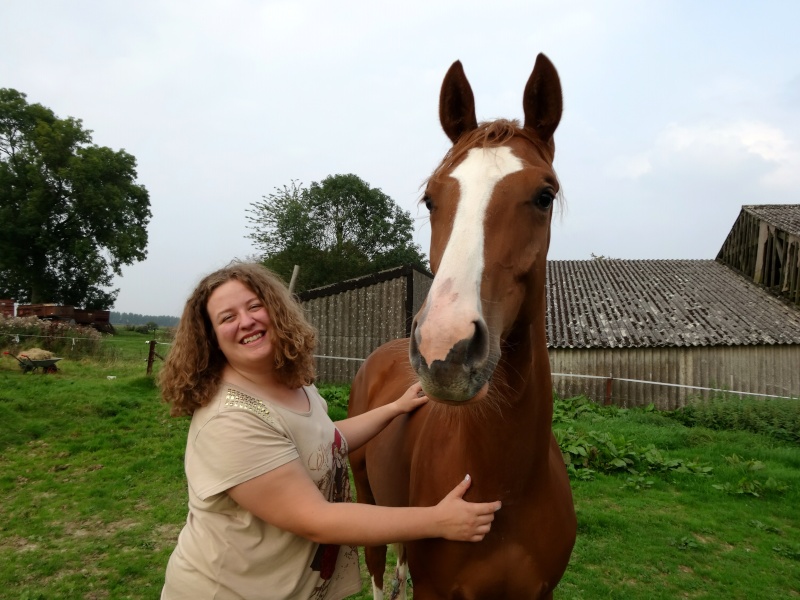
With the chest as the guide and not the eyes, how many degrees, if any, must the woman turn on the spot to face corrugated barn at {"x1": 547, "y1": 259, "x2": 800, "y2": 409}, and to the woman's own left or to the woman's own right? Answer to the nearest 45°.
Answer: approximately 90° to the woman's own left

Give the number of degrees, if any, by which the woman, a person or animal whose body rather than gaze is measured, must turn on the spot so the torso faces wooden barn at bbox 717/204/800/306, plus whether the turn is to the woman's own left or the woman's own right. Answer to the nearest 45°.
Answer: approximately 90° to the woman's own left

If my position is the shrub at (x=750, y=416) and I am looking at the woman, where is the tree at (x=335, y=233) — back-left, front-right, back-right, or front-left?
back-right

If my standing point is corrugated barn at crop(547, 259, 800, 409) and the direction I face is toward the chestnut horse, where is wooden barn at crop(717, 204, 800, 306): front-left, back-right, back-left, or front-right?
back-left
